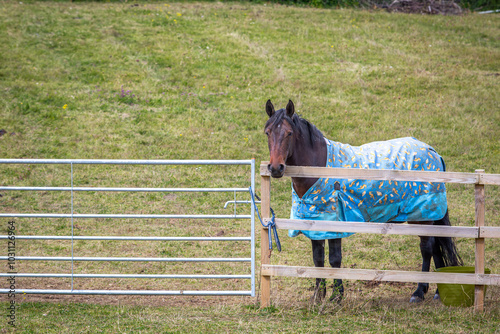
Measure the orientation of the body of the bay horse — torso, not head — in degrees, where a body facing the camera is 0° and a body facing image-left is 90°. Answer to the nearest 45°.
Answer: approximately 90°

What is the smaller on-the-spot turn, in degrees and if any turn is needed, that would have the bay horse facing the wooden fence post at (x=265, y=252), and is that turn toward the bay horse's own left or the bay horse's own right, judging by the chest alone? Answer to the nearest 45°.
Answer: approximately 45° to the bay horse's own left

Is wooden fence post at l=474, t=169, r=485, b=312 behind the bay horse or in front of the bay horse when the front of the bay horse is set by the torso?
behind
